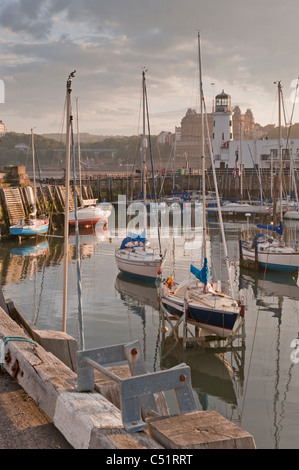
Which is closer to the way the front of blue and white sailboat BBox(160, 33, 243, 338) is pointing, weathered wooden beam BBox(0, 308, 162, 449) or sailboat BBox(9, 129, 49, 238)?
the weathered wooden beam

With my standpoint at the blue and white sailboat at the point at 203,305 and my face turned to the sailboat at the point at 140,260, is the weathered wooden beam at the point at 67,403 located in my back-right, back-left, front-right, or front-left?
back-left

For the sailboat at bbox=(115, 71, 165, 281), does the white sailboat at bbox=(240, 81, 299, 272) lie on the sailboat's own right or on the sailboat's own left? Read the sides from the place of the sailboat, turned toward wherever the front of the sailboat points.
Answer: on the sailboat's own left

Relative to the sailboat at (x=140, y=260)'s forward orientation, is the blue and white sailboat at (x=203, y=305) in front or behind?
in front

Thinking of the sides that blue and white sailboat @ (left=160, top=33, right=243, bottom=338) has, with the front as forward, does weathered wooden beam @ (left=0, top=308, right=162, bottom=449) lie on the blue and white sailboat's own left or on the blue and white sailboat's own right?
on the blue and white sailboat's own right

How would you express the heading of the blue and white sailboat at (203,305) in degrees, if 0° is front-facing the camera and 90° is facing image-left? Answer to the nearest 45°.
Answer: approximately 315°

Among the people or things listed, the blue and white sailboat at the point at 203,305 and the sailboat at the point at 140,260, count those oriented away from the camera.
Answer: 0

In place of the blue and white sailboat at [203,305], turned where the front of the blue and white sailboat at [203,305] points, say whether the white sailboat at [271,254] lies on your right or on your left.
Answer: on your left

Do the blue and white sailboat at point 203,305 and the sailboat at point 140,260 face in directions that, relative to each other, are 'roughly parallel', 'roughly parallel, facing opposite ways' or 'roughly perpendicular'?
roughly parallel

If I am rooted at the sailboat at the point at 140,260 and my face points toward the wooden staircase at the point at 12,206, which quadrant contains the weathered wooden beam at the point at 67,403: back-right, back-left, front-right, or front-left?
back-left
